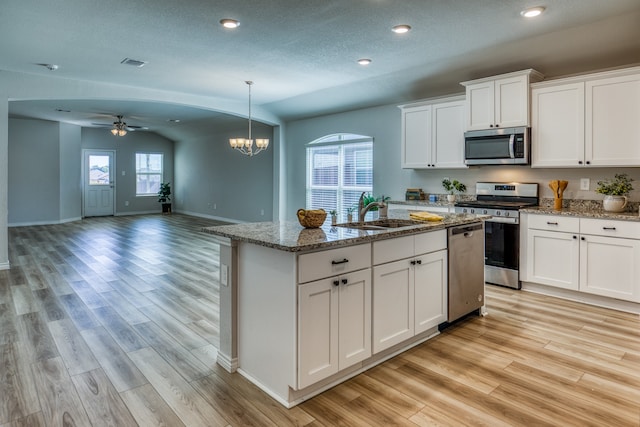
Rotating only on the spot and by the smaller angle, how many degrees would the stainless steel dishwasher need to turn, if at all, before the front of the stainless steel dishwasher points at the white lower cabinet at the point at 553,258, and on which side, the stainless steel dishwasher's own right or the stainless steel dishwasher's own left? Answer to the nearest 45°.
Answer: approximately 90° to the stainless steel dishwasher's own left

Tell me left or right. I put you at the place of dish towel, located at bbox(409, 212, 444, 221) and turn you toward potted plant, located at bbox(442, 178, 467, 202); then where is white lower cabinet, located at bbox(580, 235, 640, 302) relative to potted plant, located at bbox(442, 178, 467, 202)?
right

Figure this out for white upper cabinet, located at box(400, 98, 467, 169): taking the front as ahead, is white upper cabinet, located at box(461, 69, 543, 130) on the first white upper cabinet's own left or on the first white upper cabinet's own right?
on the first white upper cabinet's own left

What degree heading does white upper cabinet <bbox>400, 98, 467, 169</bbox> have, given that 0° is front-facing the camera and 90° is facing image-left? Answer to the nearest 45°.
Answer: approximately 45°

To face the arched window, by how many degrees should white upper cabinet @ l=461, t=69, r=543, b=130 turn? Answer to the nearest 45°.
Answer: approximately 90° to its right

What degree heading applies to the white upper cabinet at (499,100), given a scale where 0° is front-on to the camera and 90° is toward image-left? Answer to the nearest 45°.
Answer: approximately 45°

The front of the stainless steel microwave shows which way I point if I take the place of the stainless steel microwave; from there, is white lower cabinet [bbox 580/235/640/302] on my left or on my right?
on my left

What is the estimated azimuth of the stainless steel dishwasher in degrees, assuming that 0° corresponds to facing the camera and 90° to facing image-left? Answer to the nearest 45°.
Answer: approximately 315°
